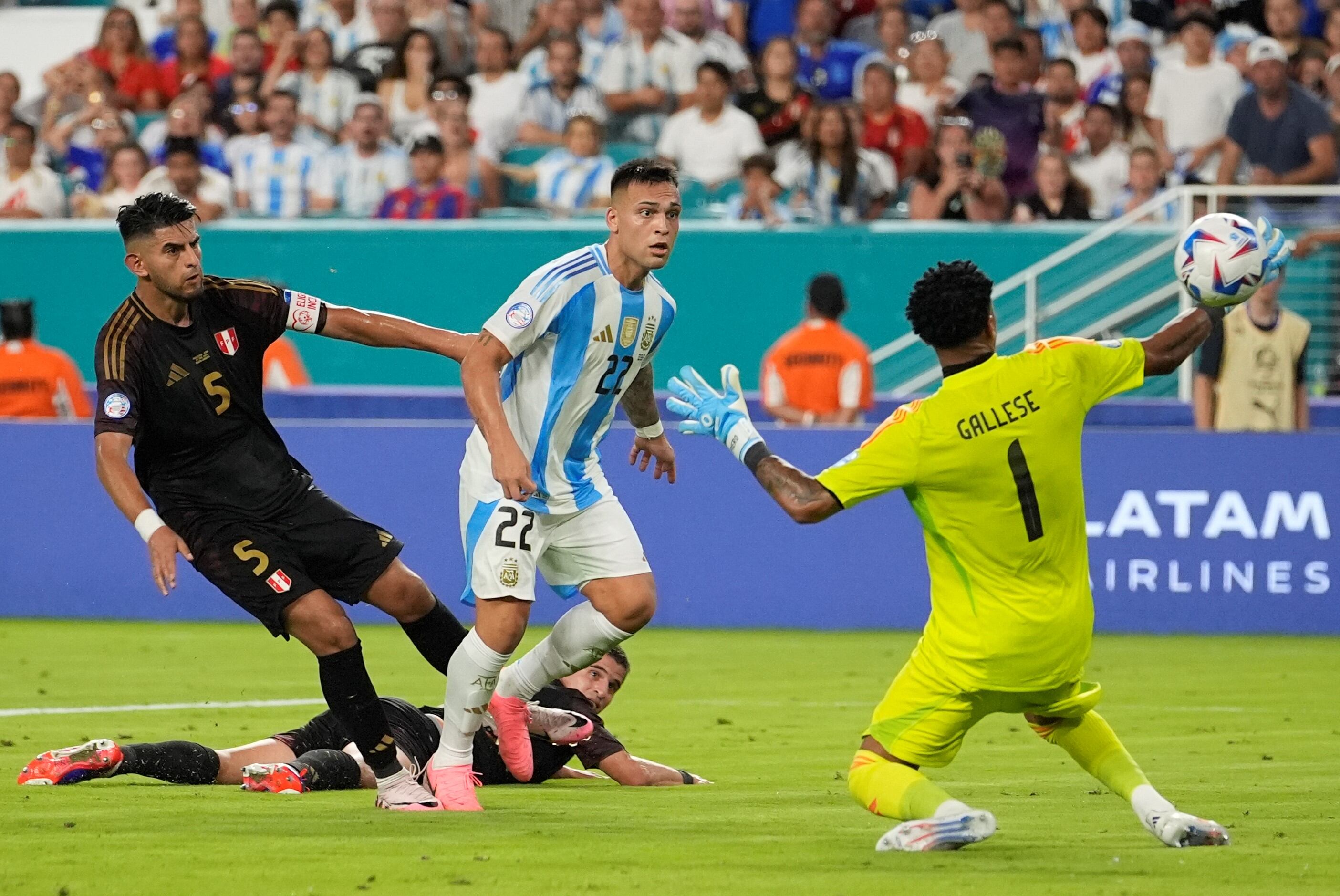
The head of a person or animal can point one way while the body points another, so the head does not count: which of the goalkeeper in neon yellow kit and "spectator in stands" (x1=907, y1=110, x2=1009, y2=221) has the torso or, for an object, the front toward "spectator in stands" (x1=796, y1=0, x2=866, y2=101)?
the goalkeeper in neon yellow kit

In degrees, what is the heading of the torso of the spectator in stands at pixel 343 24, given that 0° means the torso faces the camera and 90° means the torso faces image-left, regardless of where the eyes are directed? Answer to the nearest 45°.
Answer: approximately 0°

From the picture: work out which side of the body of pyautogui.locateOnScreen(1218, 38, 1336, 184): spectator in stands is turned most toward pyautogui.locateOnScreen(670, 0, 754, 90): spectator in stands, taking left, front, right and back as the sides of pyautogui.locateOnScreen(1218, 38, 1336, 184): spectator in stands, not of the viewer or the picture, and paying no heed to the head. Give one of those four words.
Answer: right

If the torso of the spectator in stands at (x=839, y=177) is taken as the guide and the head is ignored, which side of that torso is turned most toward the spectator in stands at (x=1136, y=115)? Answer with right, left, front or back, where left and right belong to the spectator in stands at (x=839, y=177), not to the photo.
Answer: left

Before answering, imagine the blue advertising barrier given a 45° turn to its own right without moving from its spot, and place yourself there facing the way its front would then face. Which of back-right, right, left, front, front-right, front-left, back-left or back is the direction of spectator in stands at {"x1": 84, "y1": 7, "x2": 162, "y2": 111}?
right

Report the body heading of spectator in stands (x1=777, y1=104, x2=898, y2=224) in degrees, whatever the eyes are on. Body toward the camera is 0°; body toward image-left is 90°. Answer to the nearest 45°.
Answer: approximately 0°

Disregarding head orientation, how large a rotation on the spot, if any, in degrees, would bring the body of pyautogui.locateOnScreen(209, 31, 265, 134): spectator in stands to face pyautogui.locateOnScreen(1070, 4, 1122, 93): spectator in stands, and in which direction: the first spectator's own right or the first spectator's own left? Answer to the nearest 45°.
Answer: approximately 90° to the first spectator's own left
